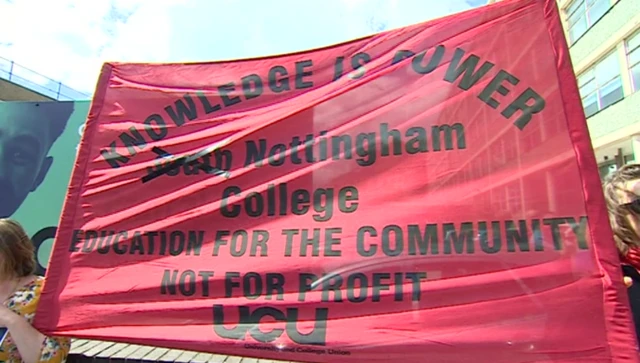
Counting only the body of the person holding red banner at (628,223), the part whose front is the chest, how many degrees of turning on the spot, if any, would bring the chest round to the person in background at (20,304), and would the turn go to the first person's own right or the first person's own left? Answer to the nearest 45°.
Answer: approximately 90° to the first person's own right
